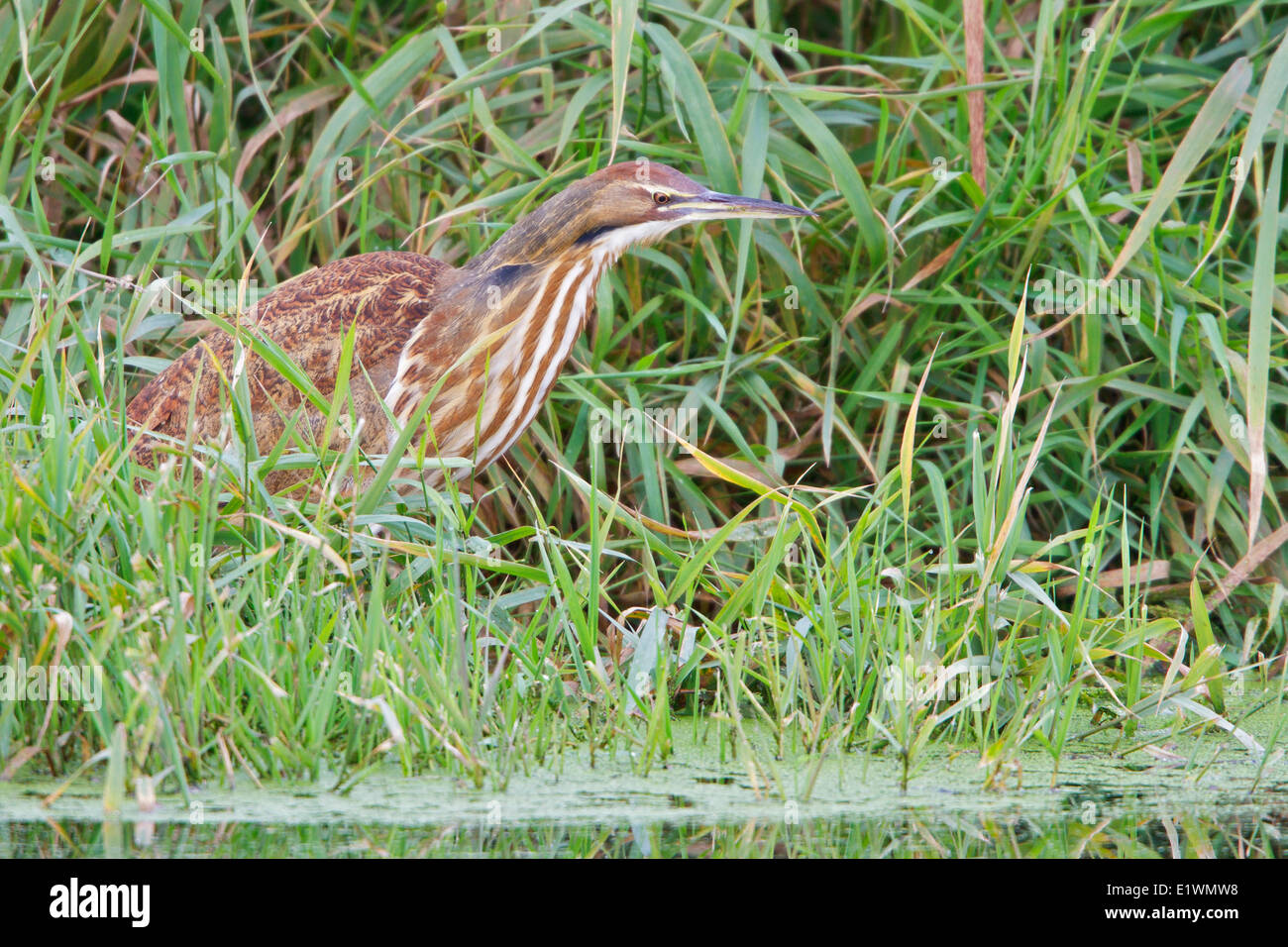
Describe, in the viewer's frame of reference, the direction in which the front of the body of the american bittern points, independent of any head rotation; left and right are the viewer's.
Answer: facing to the right of the viewer
